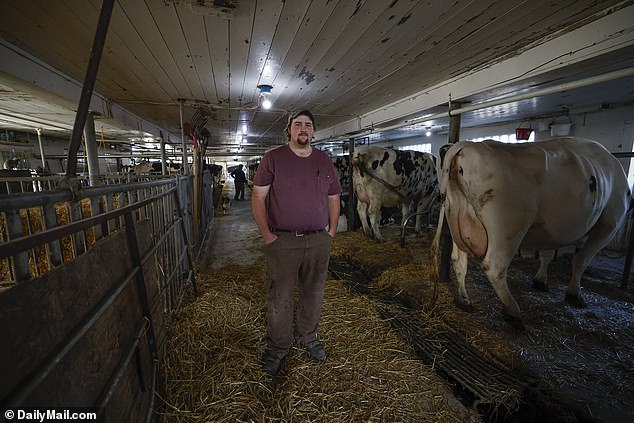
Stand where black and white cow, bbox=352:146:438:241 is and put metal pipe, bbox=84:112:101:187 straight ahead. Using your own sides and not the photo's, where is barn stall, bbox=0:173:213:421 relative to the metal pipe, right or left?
left

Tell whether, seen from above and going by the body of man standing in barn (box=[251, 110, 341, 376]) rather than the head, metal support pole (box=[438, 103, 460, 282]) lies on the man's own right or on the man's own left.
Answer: on the man's own left

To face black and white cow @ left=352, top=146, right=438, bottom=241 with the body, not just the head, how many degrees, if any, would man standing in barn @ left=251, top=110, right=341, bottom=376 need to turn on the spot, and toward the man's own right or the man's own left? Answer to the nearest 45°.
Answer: approximately 135° to the man's own left

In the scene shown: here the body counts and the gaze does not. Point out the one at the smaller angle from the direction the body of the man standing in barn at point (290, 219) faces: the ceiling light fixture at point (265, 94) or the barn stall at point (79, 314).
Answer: the barn stall

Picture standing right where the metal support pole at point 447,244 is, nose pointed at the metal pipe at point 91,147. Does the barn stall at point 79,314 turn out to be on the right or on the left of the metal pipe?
left

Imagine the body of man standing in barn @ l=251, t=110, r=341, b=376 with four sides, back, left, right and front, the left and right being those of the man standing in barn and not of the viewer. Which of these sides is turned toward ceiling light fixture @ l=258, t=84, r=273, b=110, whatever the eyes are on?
back

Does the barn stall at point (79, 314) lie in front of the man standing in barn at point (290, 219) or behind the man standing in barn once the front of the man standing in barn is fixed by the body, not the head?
in front

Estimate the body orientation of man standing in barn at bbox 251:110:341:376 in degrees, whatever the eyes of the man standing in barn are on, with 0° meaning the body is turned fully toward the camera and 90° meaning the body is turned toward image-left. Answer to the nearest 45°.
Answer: approximately 0°
